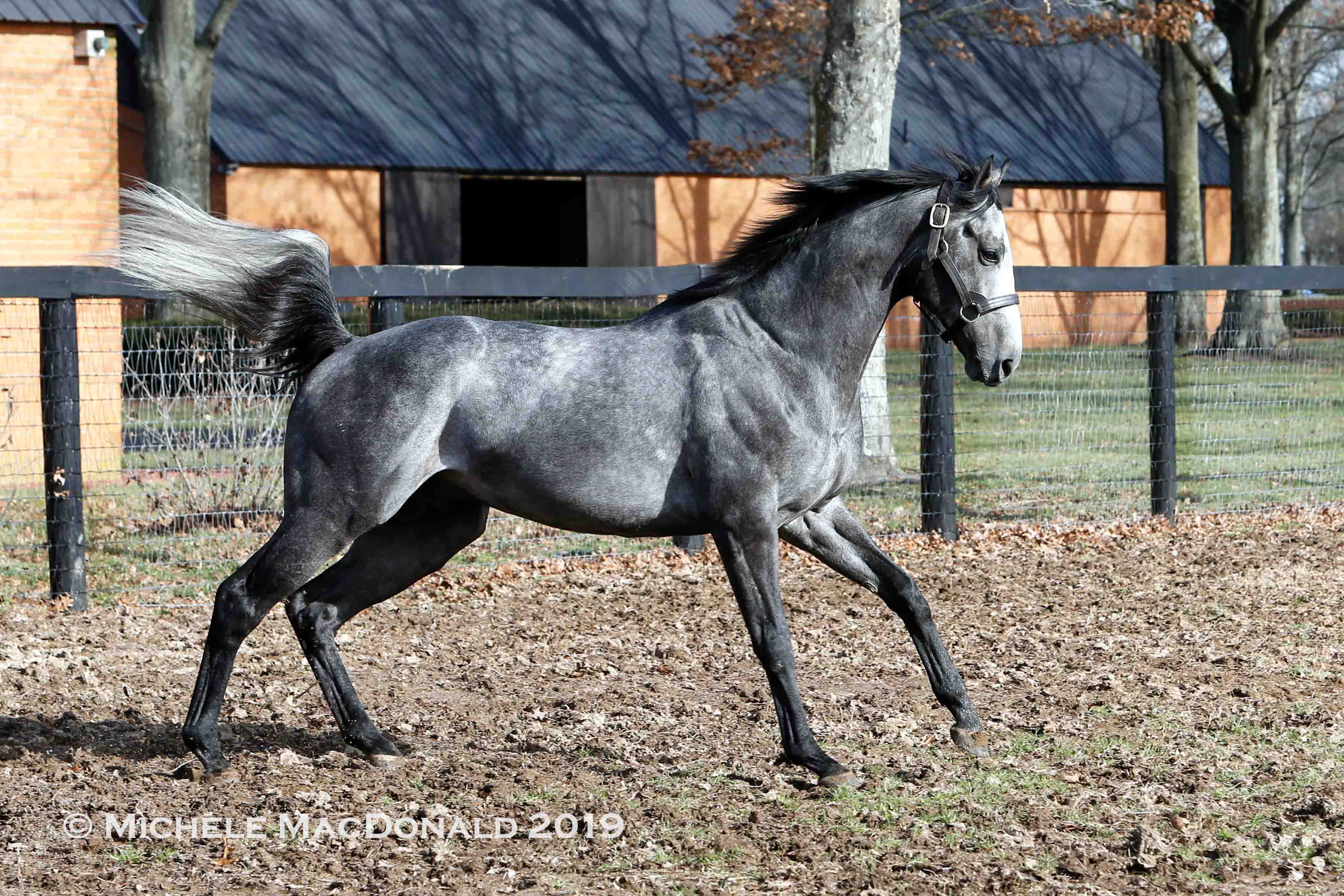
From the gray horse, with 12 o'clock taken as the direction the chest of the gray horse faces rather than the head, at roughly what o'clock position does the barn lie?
The barn is roughly at 9 o'clock from the gray horse.

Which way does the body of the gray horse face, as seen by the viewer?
to the viewer's right

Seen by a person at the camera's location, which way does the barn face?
facing the viewer

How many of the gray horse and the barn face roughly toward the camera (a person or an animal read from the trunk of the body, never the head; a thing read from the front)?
1

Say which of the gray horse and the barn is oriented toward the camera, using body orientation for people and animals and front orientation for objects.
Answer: the barn

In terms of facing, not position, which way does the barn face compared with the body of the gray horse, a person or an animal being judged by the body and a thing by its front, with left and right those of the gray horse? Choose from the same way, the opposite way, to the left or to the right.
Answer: to the right

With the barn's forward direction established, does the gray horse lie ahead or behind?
ahead
